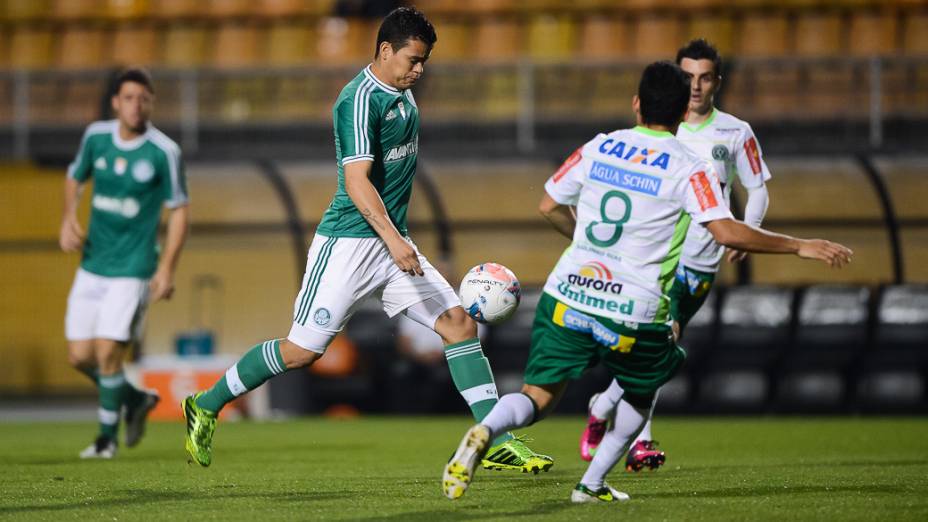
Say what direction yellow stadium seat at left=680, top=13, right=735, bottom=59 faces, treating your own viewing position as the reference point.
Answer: facing the viewer

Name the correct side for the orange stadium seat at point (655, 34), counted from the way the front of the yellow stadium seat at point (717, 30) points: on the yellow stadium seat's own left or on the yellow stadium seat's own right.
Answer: on the yellow stadium seat's own right

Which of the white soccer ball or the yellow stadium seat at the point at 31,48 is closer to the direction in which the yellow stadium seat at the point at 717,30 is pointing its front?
the white soccer ball

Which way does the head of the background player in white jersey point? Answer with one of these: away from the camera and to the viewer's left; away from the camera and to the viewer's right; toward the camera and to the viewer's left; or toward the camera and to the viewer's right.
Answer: toward the camera and to the viewer's left

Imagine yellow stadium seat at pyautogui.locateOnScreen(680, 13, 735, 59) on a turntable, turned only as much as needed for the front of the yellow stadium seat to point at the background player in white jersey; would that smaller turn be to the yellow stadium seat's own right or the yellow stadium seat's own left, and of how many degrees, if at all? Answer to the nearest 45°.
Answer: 0° — it already faces them

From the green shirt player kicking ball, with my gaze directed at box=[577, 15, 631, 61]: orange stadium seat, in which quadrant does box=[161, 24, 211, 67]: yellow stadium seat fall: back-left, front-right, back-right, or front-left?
front-left

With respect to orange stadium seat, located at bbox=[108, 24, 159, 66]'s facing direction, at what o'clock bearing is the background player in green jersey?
The background player in green jersey is roughly at 12 o'clock from the orange stadium seat.

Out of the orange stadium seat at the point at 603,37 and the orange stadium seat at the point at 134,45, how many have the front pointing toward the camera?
2

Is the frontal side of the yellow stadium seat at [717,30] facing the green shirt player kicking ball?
yes

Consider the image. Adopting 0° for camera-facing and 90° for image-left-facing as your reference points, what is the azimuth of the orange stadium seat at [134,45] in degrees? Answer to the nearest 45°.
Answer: approximately 0°

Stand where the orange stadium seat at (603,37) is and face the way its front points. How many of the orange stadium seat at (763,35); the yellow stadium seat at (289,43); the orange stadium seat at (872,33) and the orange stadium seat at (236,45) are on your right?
2

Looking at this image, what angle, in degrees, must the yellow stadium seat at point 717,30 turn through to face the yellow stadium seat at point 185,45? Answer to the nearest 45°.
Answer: approximately 90° to its right

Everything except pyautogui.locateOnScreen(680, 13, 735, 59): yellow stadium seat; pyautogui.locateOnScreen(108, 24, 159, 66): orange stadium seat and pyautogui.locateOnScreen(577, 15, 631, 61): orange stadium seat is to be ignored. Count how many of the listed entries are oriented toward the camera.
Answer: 3

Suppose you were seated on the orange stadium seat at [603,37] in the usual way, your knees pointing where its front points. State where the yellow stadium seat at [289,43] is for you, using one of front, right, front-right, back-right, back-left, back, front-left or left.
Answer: right

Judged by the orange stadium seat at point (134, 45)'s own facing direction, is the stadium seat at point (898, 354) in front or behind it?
in front

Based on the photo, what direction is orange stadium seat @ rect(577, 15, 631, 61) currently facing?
toward the camera

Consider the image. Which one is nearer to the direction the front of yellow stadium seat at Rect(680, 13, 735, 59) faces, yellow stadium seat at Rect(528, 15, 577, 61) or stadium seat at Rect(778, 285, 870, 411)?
the stadium seat
